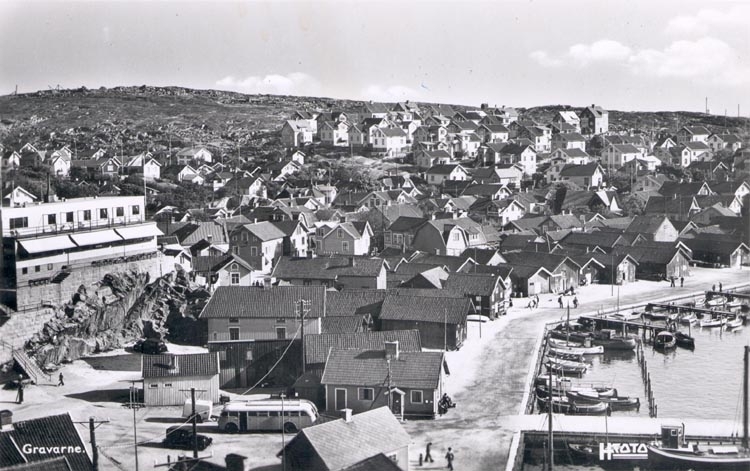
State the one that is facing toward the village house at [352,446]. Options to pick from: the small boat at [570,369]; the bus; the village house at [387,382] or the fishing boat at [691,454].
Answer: the village house at [387,382]

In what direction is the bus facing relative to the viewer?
to the viewer's left

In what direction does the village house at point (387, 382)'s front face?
toward the camera

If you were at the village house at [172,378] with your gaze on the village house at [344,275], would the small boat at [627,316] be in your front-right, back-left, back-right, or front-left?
front-right

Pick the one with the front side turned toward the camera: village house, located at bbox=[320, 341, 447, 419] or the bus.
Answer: the village house

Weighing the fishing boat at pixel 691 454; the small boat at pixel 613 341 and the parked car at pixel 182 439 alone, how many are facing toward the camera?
0

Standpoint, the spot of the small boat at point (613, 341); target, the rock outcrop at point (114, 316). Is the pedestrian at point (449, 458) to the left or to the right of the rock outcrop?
left

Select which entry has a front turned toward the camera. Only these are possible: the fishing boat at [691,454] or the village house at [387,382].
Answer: the village house
